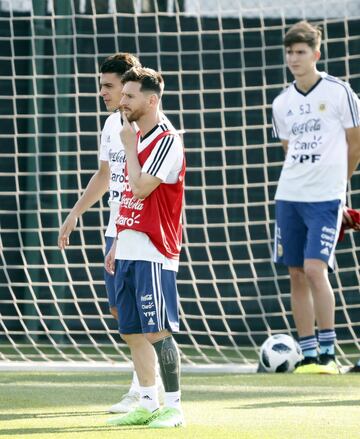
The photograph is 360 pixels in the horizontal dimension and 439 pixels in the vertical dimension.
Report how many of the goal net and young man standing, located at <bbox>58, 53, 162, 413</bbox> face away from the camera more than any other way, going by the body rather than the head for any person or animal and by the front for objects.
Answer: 0

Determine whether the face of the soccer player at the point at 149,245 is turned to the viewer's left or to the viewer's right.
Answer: to the viewer's left

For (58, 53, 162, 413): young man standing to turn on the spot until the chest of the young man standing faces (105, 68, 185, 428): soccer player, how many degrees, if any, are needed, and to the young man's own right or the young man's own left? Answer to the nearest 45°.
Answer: approximately 45° to the young man's own left

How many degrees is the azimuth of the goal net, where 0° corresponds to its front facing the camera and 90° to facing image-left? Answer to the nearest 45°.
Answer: approximately 0°

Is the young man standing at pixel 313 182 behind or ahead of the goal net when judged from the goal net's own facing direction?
ahead

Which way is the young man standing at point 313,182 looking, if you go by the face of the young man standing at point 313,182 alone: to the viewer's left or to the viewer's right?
to the viewer's left

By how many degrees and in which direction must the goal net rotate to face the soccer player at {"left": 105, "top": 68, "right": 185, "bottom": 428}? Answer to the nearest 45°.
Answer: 0° — it already faces them

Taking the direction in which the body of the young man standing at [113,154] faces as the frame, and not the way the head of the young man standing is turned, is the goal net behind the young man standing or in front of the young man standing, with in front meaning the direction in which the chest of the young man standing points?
behind

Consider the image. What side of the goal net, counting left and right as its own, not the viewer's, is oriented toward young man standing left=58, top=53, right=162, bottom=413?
front

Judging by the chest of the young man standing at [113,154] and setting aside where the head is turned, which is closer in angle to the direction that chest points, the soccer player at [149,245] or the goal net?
the soccer player
